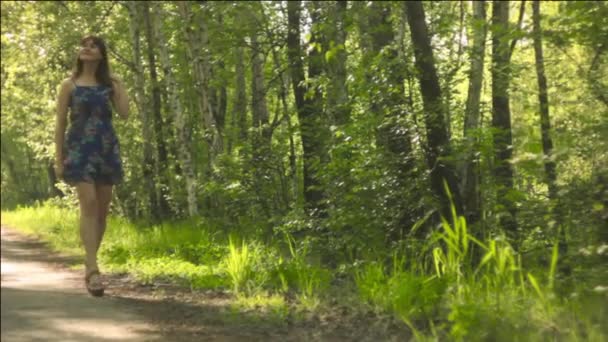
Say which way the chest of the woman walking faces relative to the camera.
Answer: toward the camera

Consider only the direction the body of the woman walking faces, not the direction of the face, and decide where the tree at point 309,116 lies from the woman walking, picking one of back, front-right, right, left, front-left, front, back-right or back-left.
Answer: back-left
